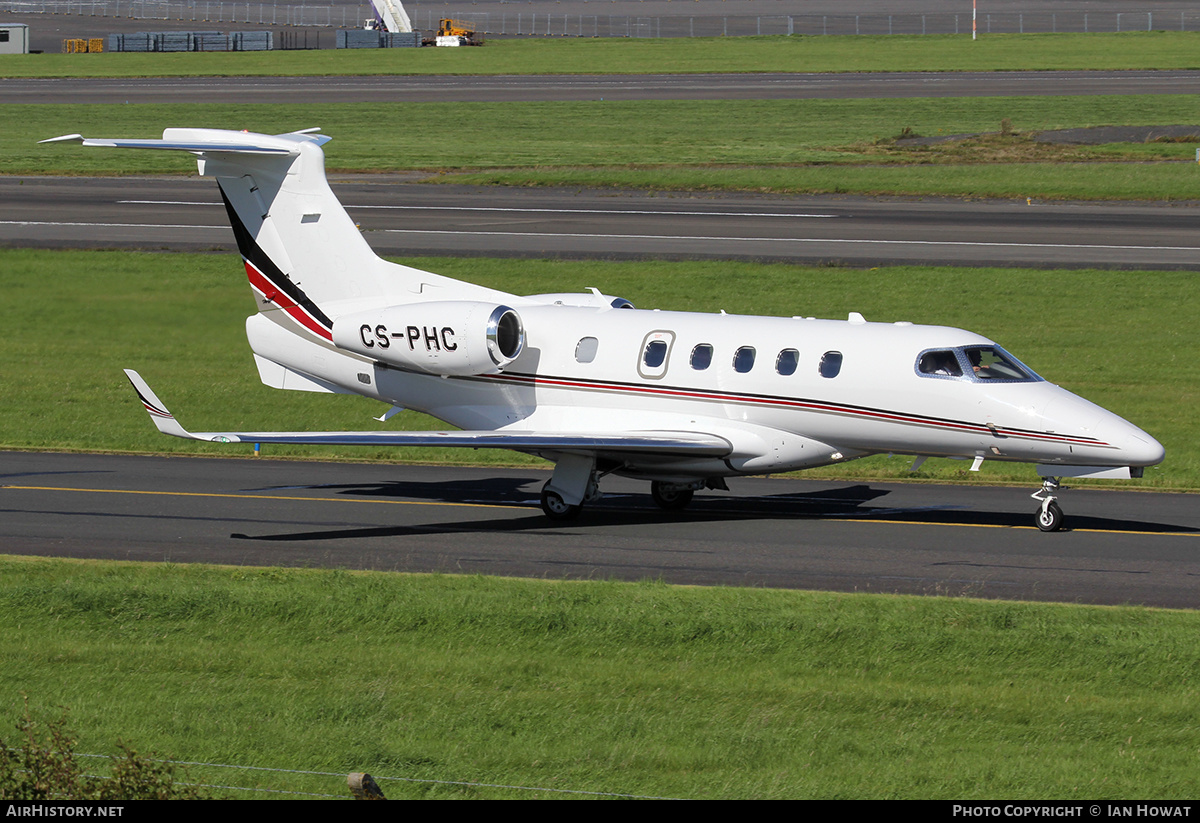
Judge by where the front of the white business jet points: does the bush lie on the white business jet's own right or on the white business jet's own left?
on the white business jet's own right

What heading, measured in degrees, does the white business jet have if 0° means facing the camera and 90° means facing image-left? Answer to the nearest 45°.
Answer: approximately 315°
